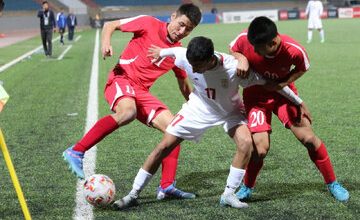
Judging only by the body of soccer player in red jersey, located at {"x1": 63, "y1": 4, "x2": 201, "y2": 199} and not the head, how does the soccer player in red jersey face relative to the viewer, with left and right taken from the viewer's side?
facing the viewer and to the right of the viewer

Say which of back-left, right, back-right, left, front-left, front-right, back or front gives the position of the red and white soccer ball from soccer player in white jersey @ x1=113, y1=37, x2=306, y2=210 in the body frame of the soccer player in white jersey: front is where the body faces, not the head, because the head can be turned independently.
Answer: right

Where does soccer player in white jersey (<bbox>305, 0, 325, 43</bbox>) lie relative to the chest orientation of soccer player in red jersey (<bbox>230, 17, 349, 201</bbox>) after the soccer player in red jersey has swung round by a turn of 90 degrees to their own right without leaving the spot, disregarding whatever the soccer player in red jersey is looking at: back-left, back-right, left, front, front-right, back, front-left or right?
right

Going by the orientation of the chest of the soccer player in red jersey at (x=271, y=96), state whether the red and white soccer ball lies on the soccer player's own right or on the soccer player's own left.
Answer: on the soccer player's own right

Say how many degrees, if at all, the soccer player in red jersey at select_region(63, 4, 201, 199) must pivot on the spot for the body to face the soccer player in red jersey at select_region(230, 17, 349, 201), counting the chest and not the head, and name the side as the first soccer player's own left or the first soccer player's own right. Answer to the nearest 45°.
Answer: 0° — they already face them

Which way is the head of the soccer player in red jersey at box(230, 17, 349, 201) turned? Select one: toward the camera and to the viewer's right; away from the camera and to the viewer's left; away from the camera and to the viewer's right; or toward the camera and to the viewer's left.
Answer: toward the camera and to the viewer's left

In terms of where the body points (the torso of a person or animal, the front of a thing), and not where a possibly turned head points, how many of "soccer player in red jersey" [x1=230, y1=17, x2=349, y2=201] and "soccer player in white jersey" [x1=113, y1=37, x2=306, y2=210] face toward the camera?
2

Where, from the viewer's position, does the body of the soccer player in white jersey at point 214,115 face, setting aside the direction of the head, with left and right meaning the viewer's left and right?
facing the viewer

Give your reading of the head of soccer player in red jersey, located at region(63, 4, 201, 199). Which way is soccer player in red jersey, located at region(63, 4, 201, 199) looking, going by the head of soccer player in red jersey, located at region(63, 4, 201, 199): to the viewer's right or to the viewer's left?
to the viewer's right

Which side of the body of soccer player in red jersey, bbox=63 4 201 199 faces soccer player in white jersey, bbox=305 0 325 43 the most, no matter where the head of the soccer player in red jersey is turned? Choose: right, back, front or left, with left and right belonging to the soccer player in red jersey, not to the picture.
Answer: left
